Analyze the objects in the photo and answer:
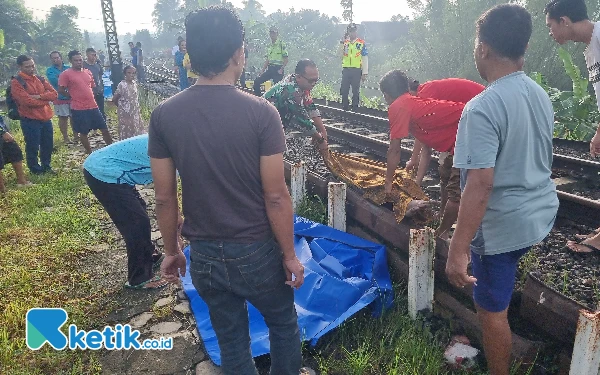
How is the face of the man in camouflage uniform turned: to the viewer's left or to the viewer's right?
to the viewer's right

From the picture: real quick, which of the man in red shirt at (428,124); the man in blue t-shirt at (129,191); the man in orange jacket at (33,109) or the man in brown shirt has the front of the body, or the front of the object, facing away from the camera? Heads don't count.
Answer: the man in brown shirt

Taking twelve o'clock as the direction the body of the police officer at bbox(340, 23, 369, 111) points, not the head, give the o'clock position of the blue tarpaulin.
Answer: The blue tarpaulin is roughly at 12 o'clock from the police officer.

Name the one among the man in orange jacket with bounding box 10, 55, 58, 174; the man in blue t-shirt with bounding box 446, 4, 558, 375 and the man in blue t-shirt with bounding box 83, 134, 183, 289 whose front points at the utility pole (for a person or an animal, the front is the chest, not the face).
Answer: the man in blue t-shirt with bounding box 446, 4, 558, 375

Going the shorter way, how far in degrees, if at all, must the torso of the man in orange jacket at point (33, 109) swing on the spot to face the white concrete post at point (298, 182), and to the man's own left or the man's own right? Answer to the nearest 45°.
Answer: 0° — they already face it

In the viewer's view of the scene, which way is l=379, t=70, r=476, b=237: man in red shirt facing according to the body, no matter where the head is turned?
to the viewer's left

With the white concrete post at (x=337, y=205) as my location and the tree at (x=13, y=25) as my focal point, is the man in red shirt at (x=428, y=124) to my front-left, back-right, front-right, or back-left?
back-right

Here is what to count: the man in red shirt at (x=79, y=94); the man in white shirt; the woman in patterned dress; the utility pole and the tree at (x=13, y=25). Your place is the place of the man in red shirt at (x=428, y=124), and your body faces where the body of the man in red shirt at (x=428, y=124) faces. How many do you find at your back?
1

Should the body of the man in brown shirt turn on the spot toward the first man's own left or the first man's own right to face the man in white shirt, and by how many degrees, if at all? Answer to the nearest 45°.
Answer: approximately 45° to the first man's own right

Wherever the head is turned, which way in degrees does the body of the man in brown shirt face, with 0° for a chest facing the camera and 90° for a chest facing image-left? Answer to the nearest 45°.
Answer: approximately 180°

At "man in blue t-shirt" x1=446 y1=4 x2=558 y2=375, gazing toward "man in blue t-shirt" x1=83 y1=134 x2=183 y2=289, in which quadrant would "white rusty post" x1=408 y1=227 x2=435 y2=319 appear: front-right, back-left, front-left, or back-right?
front-right

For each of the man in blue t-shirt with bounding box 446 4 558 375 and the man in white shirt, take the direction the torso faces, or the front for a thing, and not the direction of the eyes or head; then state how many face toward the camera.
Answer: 0

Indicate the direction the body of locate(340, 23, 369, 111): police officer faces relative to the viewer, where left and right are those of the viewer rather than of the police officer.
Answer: facing the viewer

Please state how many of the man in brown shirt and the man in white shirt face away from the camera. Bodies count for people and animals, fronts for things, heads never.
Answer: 1

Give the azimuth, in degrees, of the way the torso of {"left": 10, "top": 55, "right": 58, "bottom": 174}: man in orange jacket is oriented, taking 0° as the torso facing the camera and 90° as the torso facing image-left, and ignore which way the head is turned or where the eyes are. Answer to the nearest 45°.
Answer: approximately 315°

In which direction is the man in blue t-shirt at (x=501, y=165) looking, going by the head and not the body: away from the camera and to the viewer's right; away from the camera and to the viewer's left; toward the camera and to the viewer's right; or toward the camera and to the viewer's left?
away from the camera and to the viewer's left

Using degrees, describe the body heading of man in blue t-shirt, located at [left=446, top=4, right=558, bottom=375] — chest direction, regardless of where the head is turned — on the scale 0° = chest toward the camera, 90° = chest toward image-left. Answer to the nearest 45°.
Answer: approximately 135°
